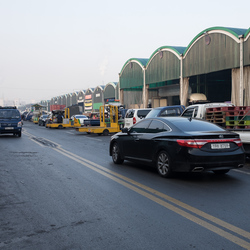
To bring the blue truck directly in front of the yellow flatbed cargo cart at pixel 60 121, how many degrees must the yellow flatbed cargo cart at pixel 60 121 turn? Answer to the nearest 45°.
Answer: approximately 90° to its right

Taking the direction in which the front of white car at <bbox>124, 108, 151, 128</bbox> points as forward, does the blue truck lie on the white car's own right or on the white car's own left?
on the white car's own left

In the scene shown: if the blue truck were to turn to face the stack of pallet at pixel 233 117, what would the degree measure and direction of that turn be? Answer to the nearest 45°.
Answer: approximately 45° to its left

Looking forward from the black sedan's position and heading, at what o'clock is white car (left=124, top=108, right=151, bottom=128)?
The white car is roughly at 1 o'clock from the black sedan.

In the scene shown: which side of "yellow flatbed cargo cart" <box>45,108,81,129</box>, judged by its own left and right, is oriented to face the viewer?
right

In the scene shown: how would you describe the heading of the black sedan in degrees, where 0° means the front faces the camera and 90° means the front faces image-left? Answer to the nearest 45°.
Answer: approximately 135°

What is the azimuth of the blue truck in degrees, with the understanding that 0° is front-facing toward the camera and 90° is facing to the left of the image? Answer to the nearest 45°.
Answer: approximately 0°

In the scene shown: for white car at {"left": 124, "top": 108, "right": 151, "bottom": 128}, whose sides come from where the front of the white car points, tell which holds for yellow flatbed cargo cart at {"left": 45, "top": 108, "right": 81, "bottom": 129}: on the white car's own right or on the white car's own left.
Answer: on the white car's own left
